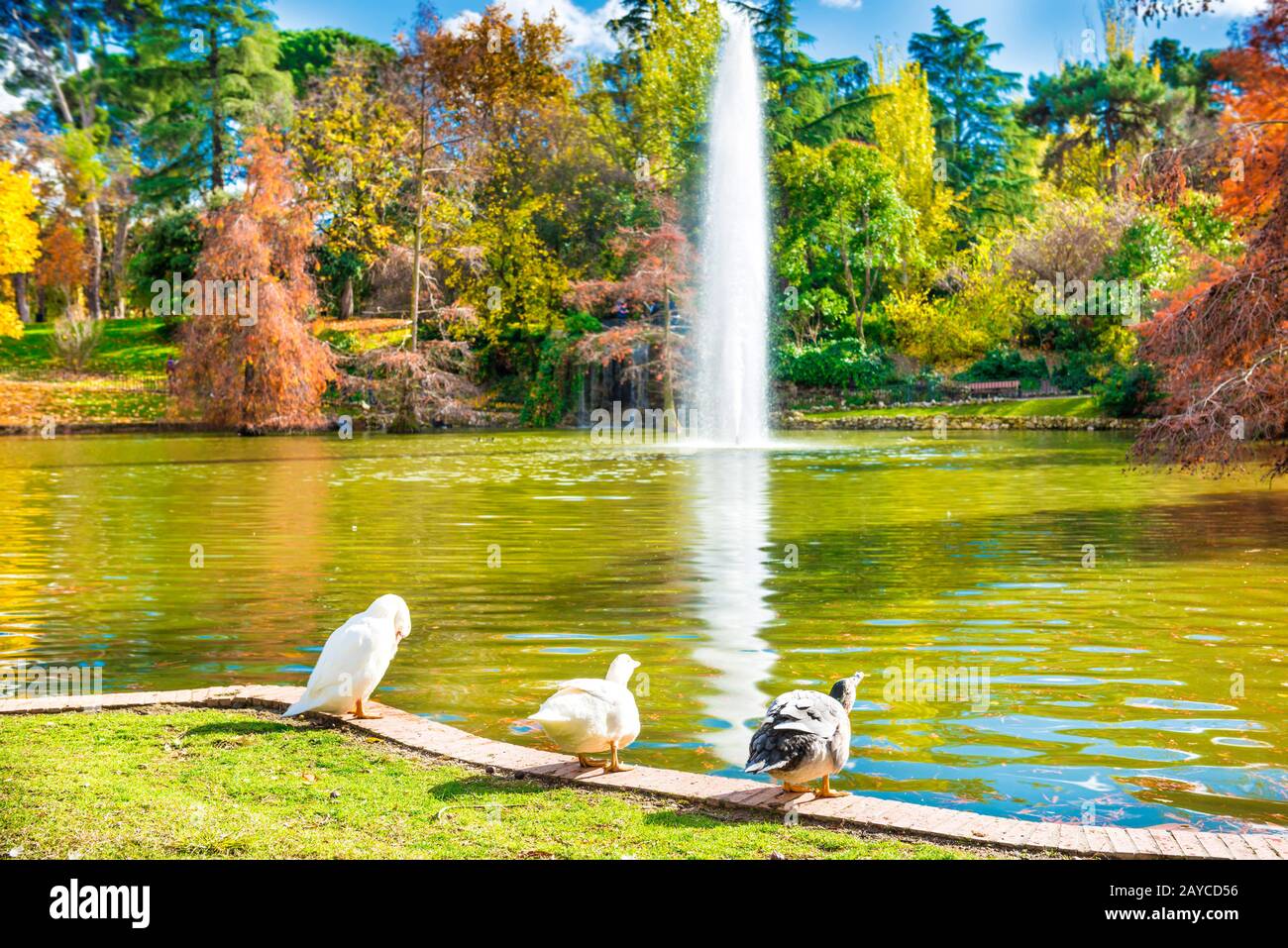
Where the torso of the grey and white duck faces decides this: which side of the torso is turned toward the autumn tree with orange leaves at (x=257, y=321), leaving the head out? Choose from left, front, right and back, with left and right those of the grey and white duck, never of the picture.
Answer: left

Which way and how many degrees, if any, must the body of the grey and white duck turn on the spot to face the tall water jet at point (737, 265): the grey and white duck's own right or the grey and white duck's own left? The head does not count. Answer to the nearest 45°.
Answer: approximately 45° to the grey and white duck's own left

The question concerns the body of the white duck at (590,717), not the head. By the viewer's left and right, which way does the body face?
facing away from the viewer and to the right of the viewer

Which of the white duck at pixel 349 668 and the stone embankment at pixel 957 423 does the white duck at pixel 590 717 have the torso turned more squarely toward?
the stone embankment

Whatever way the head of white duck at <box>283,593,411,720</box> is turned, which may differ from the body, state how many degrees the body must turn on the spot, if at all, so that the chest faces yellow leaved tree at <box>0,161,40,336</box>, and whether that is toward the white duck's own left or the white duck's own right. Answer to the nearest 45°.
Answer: approximately 90° to the white duck's own left

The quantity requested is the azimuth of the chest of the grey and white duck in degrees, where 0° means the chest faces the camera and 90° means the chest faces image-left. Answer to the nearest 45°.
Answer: approximately 225°

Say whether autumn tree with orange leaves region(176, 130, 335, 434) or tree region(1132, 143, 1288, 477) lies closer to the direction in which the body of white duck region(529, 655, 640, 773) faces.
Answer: the tree

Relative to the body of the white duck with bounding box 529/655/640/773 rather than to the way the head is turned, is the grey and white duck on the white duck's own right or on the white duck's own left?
on the white duck's own right

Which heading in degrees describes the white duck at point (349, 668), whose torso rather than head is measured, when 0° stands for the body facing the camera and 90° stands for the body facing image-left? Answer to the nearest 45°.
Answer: approximately 270°

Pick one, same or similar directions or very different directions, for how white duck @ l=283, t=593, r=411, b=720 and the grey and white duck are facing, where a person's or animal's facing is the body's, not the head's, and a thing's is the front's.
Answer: same or similar directions

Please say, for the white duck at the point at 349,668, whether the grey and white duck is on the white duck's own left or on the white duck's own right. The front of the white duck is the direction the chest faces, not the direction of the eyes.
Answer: on the white duck's own right

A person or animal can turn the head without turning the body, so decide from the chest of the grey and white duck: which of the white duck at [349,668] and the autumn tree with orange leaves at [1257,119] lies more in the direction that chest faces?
the autumn tree with orange leaves

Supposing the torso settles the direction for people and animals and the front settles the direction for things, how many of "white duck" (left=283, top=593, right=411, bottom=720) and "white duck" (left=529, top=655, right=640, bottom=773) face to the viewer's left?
0

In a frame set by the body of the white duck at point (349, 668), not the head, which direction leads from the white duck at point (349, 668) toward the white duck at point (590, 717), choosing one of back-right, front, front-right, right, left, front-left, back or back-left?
front-right
